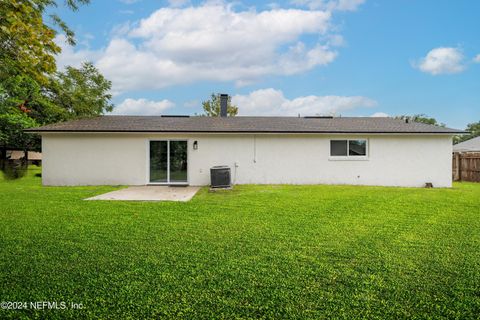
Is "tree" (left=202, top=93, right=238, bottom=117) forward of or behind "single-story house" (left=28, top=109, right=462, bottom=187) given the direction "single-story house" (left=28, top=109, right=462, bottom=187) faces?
forward

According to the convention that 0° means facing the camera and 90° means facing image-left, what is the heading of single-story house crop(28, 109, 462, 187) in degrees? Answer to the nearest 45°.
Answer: approximately 180°

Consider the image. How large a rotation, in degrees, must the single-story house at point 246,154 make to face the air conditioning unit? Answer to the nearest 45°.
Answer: approximately 135° to its left

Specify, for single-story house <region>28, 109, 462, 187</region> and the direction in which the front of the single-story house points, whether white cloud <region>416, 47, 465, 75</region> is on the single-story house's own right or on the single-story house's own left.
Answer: on the single-story house's own right

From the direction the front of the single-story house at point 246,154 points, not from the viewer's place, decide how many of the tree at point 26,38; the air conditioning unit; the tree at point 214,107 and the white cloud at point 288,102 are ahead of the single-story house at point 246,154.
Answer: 2

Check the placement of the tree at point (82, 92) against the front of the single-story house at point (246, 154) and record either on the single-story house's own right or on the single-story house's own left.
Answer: on the single-story house's own left

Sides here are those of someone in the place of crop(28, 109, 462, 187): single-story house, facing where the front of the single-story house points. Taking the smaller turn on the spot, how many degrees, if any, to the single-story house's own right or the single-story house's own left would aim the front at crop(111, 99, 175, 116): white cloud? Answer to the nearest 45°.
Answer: approximately 45° to the single-story house's own left

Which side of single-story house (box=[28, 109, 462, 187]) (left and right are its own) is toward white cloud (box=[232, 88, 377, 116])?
front

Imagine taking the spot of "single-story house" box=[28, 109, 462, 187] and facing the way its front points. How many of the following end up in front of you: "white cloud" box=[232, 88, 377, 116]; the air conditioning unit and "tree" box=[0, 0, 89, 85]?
1

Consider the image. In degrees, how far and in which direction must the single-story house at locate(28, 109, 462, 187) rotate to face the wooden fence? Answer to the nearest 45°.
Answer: approximately 90° to its right
